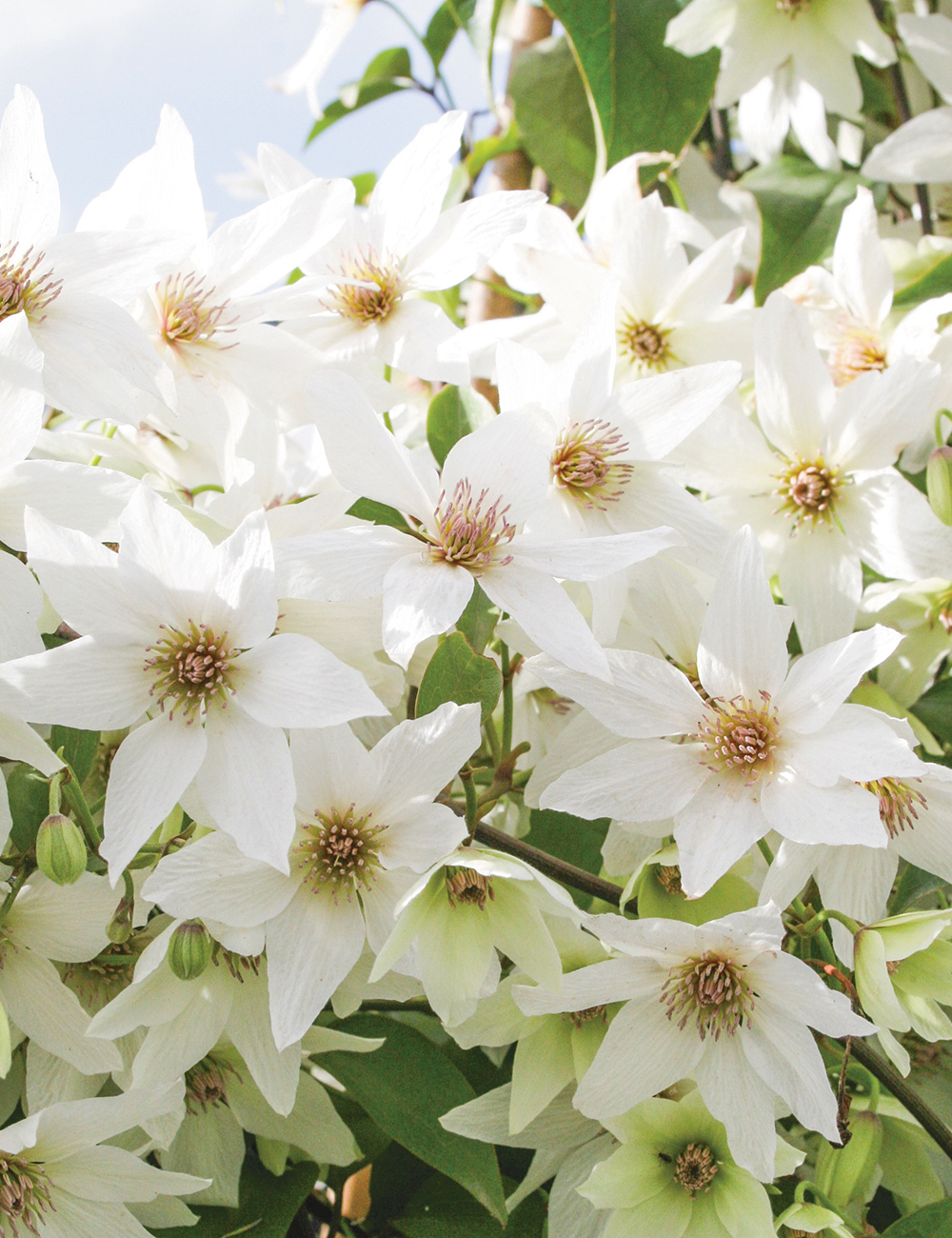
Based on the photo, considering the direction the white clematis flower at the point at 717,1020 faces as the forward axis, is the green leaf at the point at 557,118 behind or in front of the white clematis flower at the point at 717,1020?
behind
